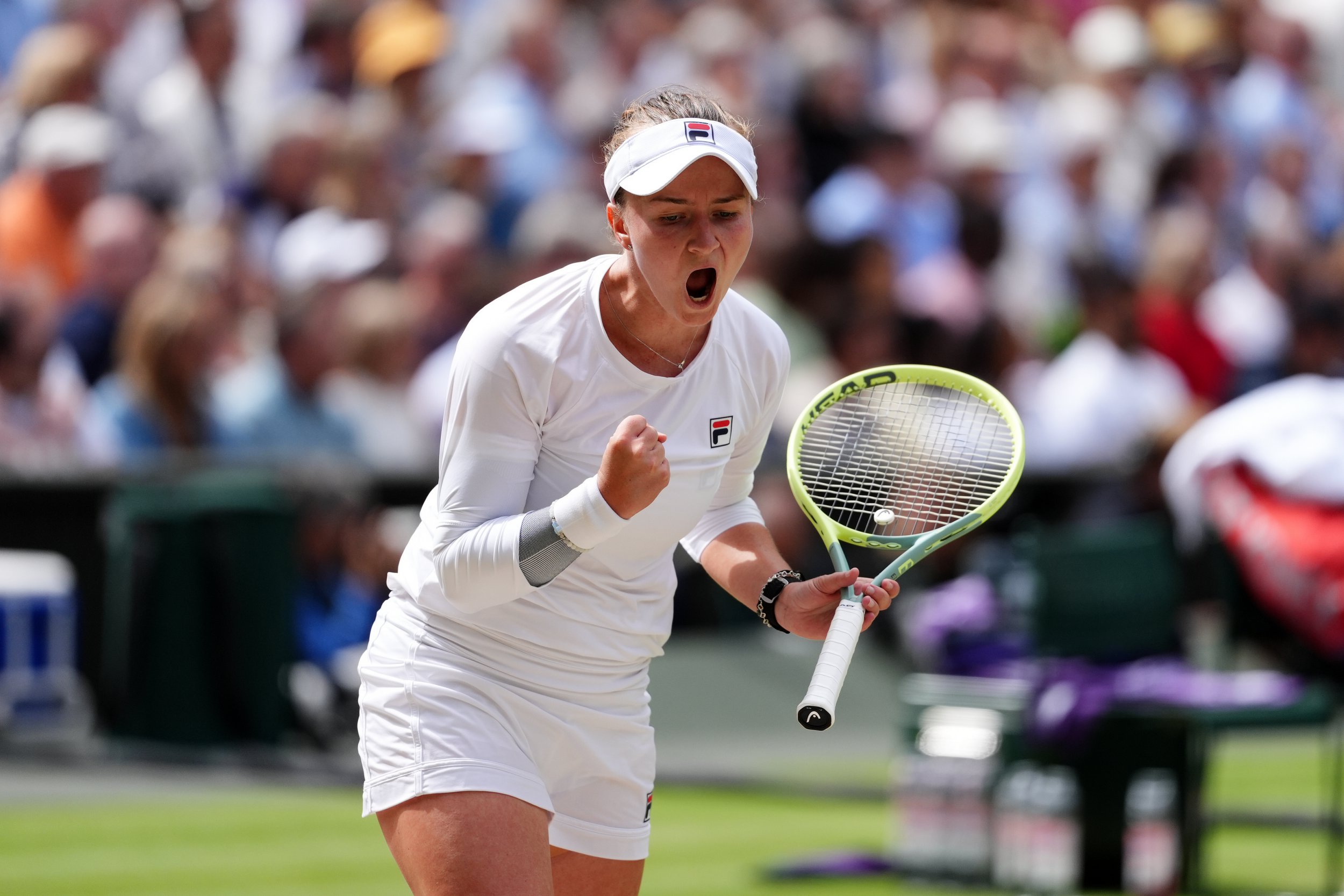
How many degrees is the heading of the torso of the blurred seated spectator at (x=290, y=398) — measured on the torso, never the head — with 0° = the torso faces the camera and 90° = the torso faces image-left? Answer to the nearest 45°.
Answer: approximately 315°

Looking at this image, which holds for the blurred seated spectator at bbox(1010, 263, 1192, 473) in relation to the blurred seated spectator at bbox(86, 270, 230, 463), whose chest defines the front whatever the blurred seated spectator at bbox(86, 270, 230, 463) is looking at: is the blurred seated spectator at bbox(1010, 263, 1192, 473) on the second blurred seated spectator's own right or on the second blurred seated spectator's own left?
on the second blurred seated spectator's own left

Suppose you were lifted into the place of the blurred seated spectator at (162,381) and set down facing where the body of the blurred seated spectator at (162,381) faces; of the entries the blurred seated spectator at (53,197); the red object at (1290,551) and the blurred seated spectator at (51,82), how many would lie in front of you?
1

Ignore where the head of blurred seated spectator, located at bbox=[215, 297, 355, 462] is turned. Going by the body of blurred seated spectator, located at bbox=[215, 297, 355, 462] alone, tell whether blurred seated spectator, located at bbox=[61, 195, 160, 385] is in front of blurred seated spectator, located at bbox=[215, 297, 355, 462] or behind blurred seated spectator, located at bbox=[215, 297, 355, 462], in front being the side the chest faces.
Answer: behind

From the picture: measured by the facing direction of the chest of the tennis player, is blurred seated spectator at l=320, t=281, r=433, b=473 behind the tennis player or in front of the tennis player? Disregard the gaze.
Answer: behind

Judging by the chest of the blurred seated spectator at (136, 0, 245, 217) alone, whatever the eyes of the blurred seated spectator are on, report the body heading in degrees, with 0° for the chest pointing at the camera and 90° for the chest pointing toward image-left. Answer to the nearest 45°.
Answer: approximately 315°
